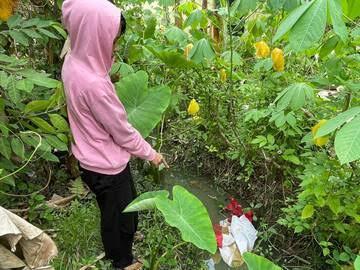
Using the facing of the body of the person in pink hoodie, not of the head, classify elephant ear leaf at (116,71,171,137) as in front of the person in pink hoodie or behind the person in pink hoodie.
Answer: in front

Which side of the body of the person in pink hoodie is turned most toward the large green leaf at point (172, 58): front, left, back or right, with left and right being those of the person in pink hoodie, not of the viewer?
front

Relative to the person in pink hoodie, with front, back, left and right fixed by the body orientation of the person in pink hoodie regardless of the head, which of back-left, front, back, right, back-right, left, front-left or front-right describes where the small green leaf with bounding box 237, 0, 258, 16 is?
front-left

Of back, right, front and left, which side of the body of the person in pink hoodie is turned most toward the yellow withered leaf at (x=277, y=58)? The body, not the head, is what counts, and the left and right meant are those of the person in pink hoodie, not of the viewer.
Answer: front

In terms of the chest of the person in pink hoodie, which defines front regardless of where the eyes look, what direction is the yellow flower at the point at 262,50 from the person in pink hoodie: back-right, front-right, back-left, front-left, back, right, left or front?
front

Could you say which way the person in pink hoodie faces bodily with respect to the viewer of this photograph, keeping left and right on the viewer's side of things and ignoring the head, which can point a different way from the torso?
facing away from the viewer and to the right of the viewer

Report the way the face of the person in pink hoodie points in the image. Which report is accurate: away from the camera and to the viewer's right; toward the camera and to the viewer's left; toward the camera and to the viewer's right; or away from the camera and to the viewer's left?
away from the camera and to the viewer's right

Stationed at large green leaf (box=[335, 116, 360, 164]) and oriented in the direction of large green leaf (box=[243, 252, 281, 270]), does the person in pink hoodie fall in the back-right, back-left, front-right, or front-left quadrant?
front-right

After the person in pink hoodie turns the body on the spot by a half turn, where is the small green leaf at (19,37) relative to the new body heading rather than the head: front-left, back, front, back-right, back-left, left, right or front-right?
right

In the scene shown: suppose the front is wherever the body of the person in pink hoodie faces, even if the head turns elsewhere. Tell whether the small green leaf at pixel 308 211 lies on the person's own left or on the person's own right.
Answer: on the person's own right

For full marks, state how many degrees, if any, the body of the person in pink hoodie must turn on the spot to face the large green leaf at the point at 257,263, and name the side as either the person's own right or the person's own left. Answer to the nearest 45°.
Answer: approximately 90° to the person's own right
